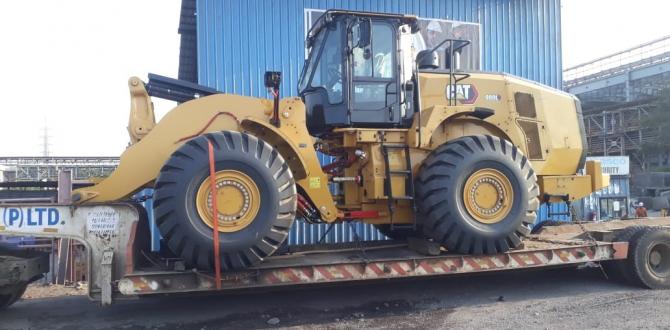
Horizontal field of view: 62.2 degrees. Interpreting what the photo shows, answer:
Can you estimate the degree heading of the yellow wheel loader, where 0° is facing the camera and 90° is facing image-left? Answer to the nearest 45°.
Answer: approximately 90°

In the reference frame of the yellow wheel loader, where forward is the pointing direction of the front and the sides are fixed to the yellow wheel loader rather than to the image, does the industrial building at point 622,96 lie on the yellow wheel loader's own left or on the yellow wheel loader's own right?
on the yellow wheel loader's own right
